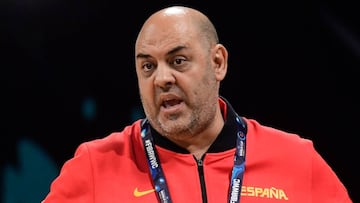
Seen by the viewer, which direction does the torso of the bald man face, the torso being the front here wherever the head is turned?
toward the camera
